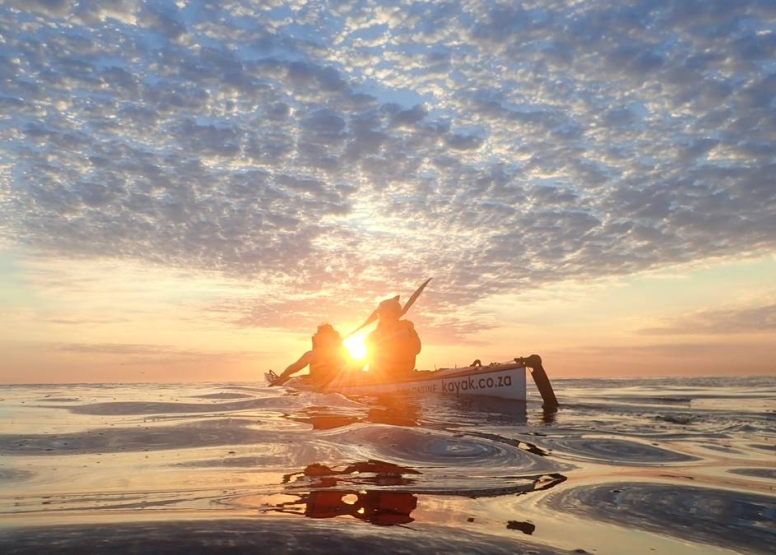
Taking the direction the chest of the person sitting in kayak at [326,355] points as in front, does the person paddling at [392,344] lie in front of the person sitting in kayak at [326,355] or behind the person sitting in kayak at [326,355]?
behind

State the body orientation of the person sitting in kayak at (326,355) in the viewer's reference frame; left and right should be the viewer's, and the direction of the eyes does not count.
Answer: facing away from the viewer and to the left of the viewer
